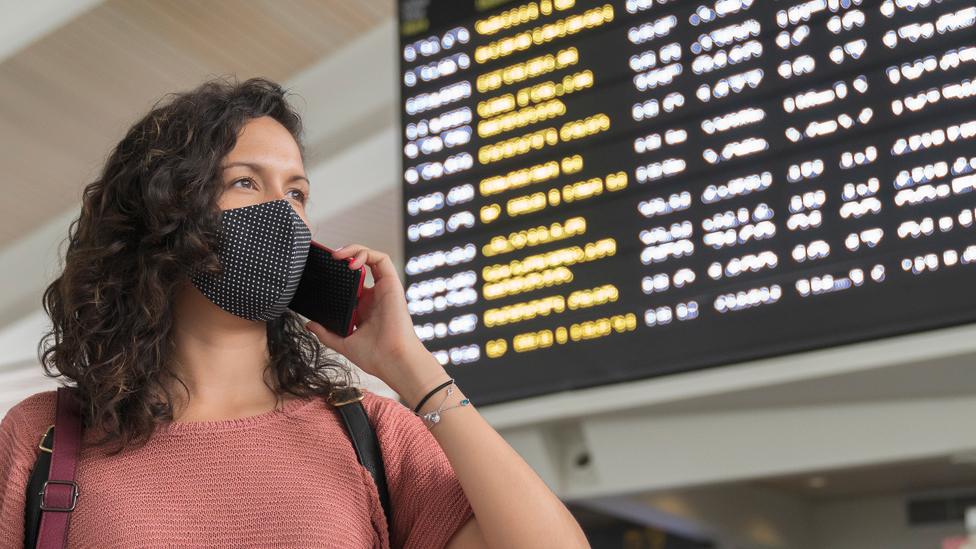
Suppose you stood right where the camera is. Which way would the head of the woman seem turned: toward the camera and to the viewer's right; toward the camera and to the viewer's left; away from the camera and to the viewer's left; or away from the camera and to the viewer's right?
toward the camera and to the viewer's right

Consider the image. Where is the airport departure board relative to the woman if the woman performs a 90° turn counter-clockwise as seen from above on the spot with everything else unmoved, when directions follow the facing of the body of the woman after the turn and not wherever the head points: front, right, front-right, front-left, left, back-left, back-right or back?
front-left

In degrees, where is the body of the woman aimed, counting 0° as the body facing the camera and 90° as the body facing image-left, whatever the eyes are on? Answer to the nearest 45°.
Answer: approximately 0°
